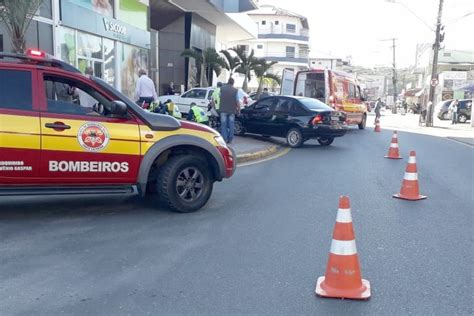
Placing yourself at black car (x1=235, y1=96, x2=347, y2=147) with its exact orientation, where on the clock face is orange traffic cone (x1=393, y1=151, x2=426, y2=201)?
The orange traffic cone is roughly at 7 o'clock from the black car.

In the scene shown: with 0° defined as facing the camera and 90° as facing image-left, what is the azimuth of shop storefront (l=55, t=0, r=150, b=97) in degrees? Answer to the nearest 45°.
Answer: approximately 315°

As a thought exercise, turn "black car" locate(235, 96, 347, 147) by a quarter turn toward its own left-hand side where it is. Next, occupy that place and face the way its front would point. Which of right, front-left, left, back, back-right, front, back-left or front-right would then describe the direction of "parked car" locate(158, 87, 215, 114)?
right

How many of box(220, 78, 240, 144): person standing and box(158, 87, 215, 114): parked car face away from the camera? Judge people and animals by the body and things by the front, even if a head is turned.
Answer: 1

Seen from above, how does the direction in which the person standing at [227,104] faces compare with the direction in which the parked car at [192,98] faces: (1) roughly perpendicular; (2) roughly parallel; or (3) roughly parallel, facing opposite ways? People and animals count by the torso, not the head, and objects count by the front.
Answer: roughly perpendicular

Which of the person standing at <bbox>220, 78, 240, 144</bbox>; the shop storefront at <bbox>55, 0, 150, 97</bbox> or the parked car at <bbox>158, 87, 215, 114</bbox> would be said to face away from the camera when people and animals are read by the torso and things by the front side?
the person standing

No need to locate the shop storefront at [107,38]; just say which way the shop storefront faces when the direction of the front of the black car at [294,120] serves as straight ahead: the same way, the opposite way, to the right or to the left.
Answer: the opposite way

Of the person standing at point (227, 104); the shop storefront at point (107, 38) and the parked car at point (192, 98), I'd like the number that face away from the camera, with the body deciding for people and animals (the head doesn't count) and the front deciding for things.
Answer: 1

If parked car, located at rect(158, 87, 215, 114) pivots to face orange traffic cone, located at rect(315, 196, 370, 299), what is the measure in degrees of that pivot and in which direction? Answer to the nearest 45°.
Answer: approximately 90° to its left

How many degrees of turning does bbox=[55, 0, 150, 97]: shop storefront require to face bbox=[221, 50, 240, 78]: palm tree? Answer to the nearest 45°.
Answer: approximately 90° to its left

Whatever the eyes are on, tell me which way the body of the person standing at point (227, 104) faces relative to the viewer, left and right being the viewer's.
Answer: facing away from the viewer

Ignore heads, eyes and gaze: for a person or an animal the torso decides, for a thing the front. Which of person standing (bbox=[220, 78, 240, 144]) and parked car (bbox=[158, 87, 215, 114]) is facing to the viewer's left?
the parked car

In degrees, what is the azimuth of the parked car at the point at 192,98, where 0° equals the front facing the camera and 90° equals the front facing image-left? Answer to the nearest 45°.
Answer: approximately 90°
